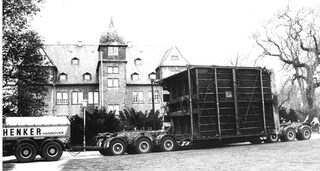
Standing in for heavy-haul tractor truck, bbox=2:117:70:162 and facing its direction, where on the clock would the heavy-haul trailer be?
The heavy-haul trailer is roughly at 6 o'clock from the heavy-haul tractor truck.

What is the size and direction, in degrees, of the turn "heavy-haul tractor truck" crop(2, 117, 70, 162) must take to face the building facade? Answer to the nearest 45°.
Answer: approximately 90° to its right

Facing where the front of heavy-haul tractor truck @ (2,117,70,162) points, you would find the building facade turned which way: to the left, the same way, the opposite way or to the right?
to the left

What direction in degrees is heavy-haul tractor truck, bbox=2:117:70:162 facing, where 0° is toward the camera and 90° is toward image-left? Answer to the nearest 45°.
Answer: approximately 90°

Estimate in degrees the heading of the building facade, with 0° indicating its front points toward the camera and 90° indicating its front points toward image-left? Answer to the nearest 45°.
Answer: approximately 0°

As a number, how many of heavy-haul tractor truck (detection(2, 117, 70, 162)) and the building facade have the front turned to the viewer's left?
1
